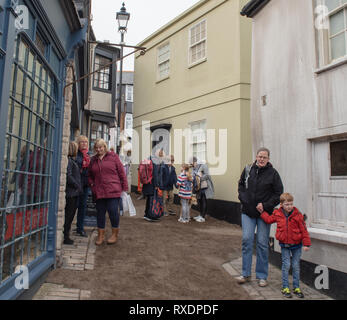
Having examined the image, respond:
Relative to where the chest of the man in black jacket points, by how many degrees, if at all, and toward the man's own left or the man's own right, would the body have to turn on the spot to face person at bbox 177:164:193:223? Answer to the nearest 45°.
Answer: approximately 135° to the man's own right

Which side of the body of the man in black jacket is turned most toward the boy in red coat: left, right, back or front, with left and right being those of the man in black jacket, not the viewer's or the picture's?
left

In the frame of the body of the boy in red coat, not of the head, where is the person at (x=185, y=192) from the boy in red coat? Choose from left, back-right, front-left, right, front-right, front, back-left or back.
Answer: back-right

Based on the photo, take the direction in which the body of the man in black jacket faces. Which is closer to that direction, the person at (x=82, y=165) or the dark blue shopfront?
the dark blue shopfront

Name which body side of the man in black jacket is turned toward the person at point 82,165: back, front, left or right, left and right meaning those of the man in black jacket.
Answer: right

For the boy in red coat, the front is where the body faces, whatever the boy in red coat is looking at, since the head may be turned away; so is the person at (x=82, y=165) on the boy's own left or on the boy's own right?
on the boy's own right

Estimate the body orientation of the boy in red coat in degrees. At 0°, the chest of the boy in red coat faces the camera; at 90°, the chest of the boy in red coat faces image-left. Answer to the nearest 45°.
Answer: approximately 0°
